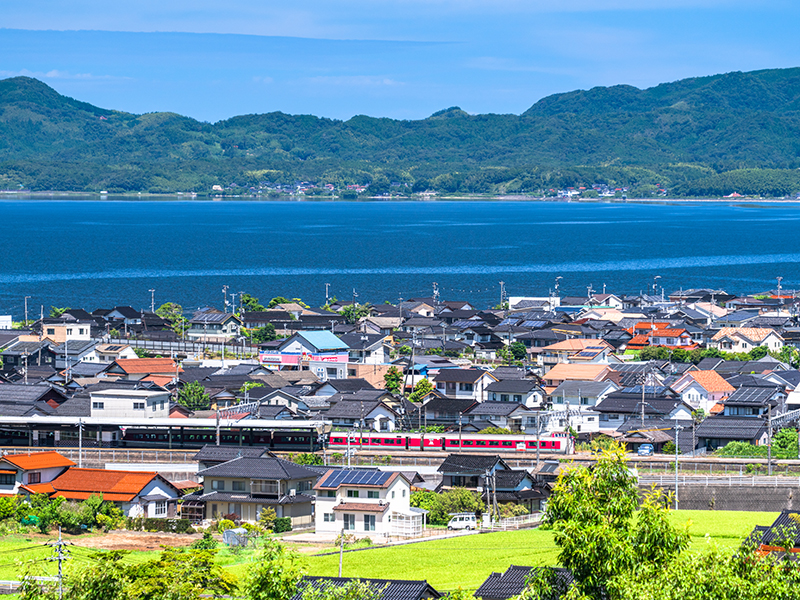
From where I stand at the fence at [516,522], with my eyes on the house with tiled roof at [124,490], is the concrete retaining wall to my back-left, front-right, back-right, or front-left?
back-right

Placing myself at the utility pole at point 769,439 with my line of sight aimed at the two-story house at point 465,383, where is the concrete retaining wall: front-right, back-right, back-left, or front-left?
back-left

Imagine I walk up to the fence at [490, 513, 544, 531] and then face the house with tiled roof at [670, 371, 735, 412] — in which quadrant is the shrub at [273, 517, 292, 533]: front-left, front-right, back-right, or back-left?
back-left
